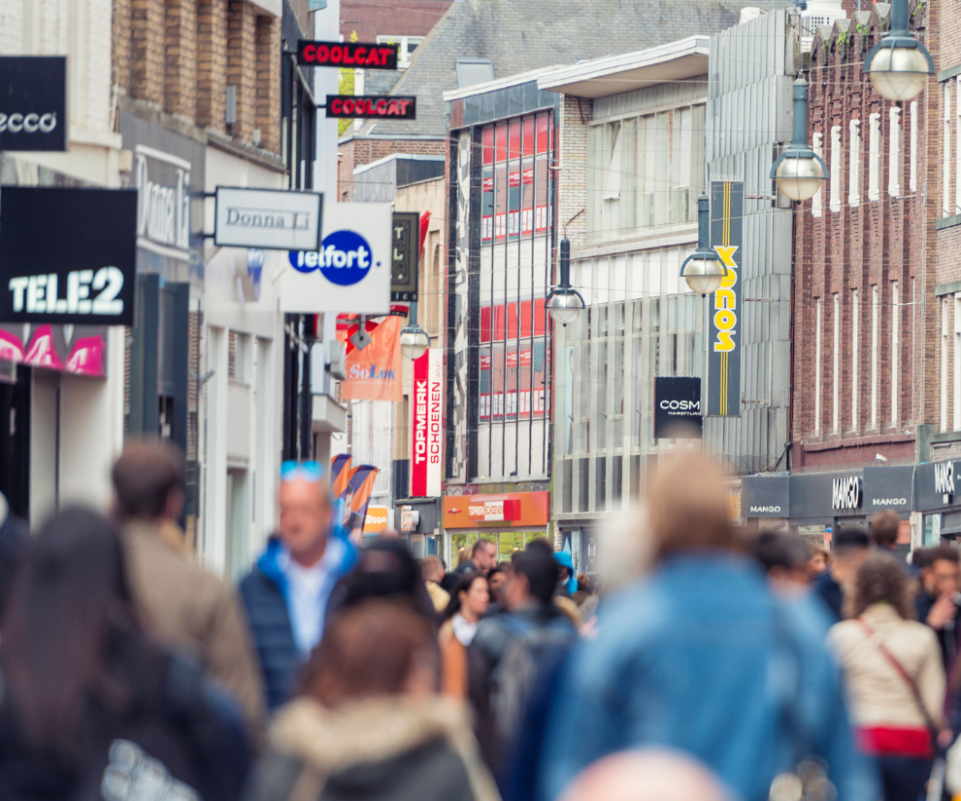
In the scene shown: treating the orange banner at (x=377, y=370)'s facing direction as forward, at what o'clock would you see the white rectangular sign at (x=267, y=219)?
The white rectangular sign is roughly at 12 o'clock from the orange banner.

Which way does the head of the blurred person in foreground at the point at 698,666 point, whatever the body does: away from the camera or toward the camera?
away from the camera

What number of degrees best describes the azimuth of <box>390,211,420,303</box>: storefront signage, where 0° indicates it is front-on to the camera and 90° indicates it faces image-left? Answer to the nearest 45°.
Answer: approximately 0°

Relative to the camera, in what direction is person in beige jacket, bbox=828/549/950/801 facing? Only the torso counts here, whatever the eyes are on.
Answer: away from the camera

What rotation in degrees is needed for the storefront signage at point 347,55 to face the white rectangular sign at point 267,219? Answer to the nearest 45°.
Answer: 0° — it already faces it

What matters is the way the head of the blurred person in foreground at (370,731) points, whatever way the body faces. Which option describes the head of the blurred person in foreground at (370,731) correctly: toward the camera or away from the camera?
away from the camera

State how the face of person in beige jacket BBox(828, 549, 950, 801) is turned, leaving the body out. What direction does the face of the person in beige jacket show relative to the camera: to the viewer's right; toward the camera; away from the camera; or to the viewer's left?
away from the camera

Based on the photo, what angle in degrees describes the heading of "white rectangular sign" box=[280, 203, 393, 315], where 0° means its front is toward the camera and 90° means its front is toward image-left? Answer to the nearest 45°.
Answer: approximately 0°

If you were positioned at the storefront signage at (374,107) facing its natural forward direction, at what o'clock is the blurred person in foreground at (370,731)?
The blurred person in foreground is roughly at 12 o'clock from the storefront signage.

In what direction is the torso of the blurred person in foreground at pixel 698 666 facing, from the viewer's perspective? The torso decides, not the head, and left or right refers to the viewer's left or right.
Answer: facing away from the viewer

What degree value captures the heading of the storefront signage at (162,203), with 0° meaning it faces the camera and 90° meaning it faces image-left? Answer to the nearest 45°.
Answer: approximately 315°
